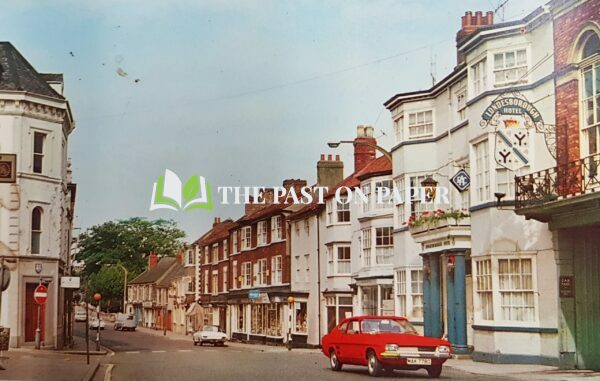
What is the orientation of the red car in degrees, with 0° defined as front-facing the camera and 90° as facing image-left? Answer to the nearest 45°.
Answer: approximately 315°
